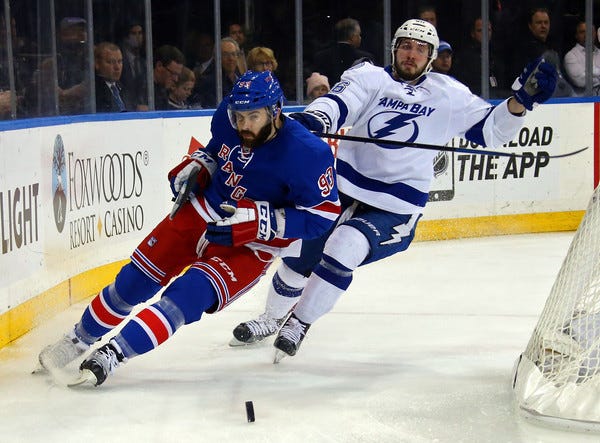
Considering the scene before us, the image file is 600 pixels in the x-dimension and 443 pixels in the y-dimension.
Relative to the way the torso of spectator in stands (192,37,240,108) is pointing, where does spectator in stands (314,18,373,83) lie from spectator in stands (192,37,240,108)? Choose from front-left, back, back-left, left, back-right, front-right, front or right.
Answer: back-left

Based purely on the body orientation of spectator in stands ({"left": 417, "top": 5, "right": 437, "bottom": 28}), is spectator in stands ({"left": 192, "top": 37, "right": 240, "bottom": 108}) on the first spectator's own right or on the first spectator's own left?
on the first spectator's own right

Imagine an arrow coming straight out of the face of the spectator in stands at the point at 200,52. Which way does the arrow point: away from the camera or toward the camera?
toward the camera

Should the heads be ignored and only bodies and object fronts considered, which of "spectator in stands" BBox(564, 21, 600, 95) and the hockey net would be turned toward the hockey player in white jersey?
the spectator in stands

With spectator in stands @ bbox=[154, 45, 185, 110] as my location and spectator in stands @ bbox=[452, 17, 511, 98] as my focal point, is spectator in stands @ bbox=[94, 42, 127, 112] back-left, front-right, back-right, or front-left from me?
back-right

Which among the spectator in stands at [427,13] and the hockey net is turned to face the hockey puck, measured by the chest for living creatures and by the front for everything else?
the spectator in stands

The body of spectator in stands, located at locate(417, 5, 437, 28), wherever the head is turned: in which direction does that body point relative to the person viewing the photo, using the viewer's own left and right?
facing the viewer

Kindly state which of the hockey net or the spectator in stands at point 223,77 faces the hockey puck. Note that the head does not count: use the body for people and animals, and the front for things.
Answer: the spectator in stands

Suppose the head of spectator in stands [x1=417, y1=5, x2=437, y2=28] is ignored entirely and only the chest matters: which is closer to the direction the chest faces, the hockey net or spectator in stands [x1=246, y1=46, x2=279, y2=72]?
the hockey net

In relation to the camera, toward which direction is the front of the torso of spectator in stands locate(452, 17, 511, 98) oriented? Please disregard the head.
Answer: toward the camera

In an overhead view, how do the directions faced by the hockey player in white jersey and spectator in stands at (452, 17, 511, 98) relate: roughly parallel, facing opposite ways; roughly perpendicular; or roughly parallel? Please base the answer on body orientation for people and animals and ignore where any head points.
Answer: roughly parallel

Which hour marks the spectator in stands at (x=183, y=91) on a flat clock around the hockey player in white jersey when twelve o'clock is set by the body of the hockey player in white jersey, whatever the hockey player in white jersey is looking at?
The spectator in stands is roughly at 5 o'clock from the hockey player in white jersey.

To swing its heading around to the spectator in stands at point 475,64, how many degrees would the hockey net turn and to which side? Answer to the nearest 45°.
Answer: approximately 90° to its left

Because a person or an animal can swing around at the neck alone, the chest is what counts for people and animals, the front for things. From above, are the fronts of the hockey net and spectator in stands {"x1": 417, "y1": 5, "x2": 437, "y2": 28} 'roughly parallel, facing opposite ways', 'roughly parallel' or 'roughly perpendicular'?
roughly perpendicular

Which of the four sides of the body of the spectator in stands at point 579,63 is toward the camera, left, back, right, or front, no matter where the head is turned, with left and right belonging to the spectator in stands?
front
